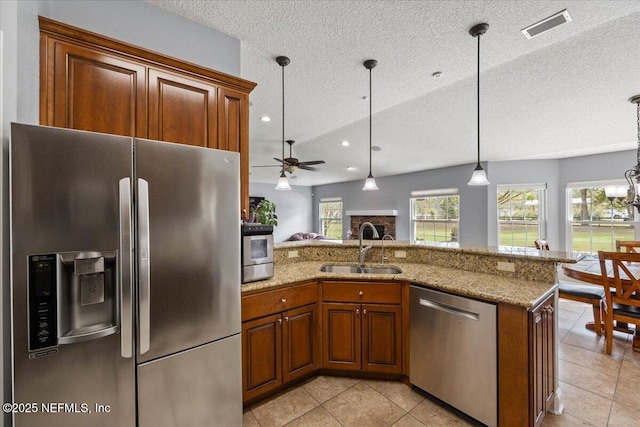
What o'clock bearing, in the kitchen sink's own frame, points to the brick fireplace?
The brick fireplace is roughly at 6 o'clock from the kitchen sink.

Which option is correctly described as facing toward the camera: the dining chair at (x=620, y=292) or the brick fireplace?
the brick fireplace

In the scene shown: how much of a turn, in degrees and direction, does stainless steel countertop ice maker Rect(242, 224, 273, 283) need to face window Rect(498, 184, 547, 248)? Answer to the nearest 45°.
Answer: approximately 90° to its left

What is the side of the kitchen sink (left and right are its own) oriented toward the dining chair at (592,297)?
left

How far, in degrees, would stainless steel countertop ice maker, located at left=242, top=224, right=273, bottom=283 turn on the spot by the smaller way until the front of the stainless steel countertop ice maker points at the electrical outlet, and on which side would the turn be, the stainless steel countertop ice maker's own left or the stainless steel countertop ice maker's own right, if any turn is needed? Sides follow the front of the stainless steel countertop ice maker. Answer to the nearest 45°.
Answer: approximately 45° to the stainless steel countertop ice maker's own left

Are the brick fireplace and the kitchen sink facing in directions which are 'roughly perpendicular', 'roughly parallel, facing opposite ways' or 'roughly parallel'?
roughly parallel

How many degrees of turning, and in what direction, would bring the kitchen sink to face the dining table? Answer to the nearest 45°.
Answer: approximately 90° to its left

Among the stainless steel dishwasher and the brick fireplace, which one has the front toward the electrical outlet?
the brick fireplace

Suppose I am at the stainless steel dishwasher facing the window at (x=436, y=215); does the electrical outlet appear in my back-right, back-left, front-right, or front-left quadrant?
front-right

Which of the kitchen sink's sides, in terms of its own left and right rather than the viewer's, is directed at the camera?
front

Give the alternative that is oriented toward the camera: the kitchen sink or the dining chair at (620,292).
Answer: the kitchen sink

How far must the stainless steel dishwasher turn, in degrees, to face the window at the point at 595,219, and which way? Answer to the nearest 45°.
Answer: approximately 180°

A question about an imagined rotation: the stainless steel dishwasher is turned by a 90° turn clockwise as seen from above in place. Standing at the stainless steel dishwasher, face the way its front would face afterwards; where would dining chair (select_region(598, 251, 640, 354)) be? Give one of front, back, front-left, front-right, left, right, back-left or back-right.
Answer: right

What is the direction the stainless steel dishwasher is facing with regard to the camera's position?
facing the viewer and to the left of the viewer

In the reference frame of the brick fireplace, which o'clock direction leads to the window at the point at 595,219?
The window is roughly at 10 o'clock from the brick fireplace.
